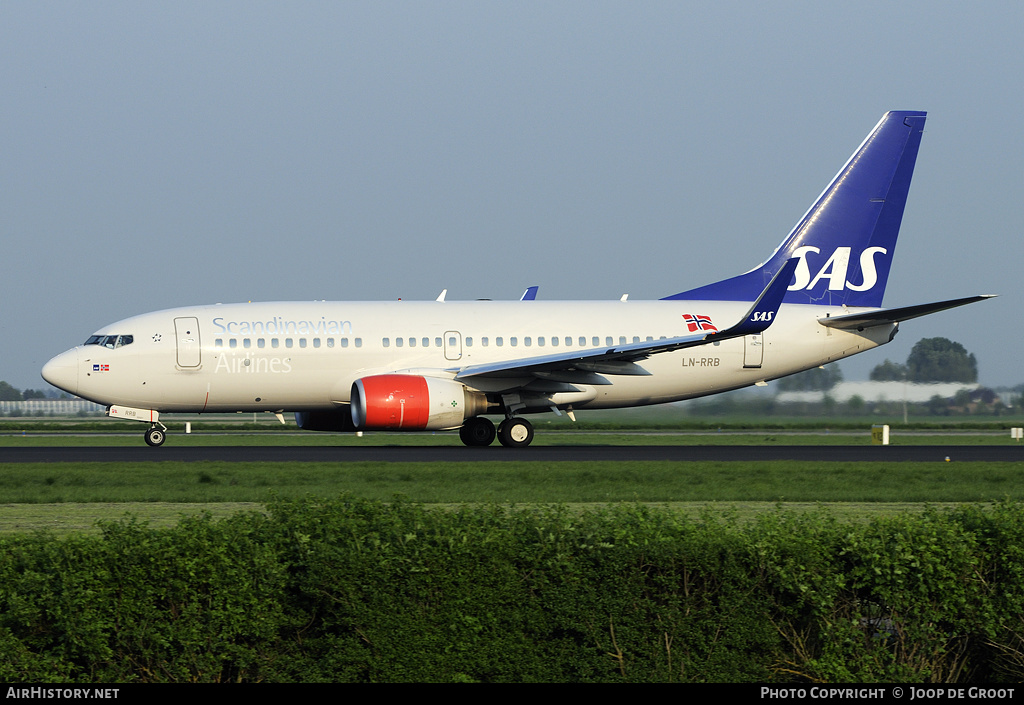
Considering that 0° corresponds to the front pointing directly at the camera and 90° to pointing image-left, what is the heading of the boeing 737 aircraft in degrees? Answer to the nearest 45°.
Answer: approximately 90°

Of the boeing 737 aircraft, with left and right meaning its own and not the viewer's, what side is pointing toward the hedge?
left
